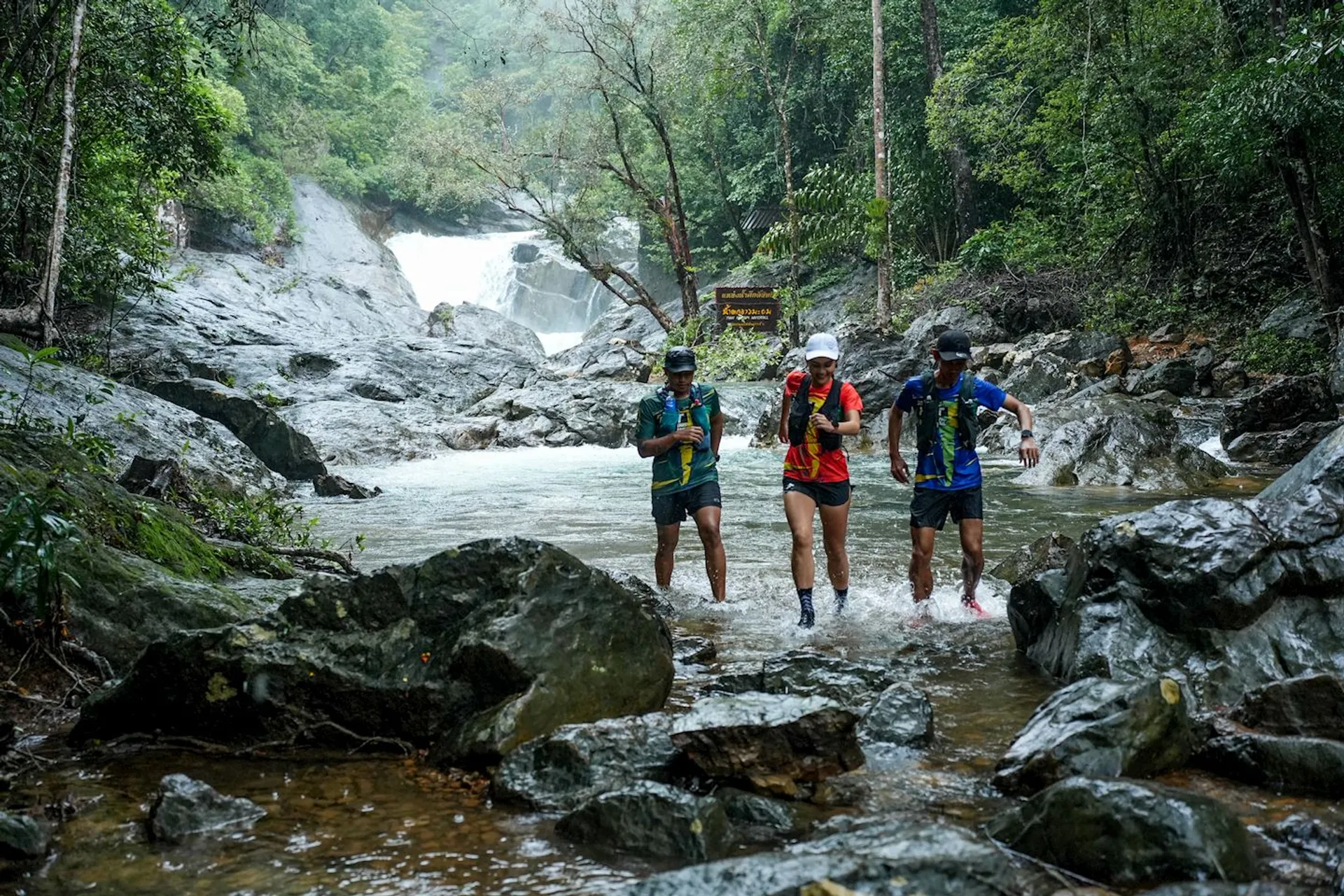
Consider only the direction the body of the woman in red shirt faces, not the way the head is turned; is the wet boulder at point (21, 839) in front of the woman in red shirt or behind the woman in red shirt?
in front

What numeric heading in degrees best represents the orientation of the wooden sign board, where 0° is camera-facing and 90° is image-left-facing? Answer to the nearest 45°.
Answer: approximately 0°

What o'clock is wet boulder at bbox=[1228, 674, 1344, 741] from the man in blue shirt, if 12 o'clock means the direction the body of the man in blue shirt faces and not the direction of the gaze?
The wet boulder is roughly at 11 o'clock from the man in blue shirt.

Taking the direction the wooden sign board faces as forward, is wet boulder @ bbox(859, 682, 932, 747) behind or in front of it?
in front

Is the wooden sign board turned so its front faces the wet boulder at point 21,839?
yes

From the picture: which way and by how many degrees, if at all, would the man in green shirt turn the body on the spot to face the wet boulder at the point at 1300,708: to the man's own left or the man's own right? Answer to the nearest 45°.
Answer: approximately 45° to the man's own left

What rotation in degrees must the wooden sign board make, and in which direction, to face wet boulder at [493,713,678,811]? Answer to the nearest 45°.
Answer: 0° — it already faces it
